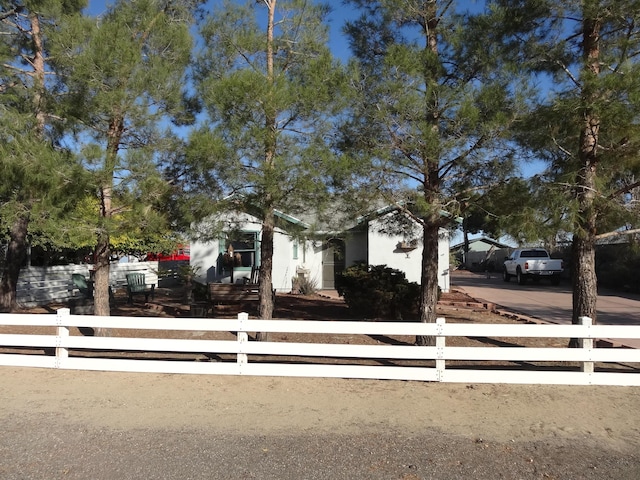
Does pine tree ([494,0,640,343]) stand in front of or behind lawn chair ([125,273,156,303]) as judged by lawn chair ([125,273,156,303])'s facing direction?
in front

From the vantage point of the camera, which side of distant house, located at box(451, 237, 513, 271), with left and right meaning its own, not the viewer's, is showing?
front

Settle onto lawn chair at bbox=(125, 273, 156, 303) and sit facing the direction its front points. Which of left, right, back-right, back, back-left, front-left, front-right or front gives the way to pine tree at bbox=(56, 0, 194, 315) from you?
front-right

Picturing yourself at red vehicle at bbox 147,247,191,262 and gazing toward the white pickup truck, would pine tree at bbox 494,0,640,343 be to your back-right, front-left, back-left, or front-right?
front-right

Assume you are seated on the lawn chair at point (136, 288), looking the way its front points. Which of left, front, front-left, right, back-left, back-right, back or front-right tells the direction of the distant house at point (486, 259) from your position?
left

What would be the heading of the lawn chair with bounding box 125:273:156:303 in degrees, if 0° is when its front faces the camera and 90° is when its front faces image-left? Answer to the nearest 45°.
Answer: approximately 315°

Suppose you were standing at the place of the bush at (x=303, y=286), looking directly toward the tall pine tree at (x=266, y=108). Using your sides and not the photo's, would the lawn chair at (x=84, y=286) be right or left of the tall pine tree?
right

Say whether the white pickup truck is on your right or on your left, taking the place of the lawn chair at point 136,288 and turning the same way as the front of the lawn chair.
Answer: on your left

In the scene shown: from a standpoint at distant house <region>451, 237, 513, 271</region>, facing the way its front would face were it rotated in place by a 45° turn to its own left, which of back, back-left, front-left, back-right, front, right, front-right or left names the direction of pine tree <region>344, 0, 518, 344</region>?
front-right

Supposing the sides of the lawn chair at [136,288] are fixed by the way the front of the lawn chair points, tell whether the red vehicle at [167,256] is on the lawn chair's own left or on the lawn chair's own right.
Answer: on the lawn chair's own left
